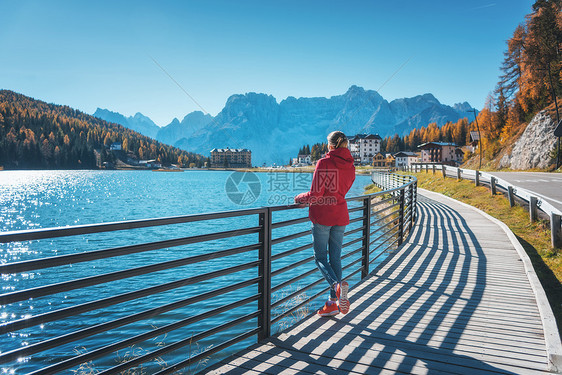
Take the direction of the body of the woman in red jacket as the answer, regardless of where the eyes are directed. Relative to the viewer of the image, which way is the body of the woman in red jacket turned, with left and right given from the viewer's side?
facing away from the viewer and to the left of the viewer

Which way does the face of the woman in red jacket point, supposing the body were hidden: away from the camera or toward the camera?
away from the camera

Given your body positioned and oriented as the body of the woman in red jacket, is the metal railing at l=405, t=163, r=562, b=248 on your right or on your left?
on your right
